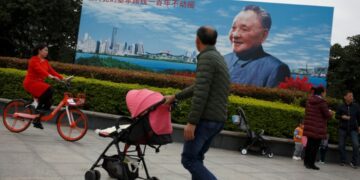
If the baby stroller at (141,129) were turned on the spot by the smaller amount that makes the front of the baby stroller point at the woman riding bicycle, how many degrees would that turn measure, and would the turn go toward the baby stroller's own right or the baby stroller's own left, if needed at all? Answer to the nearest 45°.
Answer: approximately 45° to the baby stroller's own right

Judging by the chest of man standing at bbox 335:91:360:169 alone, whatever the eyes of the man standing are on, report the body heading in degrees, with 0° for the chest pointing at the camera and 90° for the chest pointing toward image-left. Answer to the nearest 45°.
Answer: approximately 0°

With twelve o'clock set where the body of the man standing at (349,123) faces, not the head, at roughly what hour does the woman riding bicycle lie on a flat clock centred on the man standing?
The woman riding bicycle is roughly at 2 o'clock from the man standing.

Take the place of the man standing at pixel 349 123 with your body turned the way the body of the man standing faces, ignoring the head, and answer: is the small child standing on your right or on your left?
on your right

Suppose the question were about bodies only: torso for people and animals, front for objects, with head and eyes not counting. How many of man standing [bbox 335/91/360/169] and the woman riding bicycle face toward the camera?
1

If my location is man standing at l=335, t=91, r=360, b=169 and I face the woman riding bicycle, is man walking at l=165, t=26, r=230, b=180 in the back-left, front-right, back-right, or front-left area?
front-left

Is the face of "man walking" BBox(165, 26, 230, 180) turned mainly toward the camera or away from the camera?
away from the camera

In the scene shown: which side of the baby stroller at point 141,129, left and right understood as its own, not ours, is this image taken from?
left

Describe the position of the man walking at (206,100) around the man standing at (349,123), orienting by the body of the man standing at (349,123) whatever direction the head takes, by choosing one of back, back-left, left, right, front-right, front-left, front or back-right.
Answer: front
